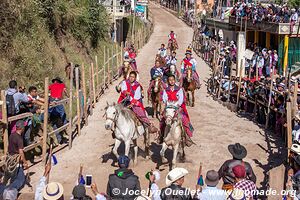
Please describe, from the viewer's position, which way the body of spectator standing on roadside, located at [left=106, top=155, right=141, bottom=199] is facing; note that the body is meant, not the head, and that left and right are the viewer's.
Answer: facing away from the viewer

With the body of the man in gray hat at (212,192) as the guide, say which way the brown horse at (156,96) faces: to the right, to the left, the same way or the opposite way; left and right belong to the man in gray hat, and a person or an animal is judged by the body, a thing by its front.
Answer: the opposite way

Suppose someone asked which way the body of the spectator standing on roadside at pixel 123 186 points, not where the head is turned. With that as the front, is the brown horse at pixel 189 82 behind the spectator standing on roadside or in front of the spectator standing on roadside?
in front

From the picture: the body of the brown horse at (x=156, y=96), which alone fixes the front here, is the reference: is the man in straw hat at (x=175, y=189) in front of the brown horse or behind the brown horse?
in front

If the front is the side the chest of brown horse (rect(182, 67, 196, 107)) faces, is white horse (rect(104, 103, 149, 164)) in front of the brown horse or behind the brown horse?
in front

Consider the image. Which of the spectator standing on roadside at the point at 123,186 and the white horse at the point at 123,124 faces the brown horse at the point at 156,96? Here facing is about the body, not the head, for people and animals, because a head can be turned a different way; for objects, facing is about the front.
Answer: the spectator standing on roadside

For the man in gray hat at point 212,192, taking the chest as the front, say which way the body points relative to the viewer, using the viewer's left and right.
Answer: facing away from the viewer

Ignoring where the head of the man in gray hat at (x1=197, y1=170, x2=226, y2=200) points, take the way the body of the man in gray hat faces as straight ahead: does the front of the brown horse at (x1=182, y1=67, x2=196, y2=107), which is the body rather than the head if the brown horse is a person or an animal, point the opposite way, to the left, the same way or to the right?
the opposite way
